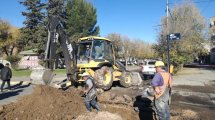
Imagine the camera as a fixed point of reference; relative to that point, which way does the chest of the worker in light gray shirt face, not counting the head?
to the viewer's left

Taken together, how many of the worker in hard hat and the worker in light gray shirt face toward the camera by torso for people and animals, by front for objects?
0

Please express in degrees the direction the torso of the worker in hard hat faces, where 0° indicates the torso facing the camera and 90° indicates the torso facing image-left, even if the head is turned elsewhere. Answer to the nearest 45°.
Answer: approximately 135°

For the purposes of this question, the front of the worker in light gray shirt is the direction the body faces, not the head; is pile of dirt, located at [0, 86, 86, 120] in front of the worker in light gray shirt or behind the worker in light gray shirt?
in front

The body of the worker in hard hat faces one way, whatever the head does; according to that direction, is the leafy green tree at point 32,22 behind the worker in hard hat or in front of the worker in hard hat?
in front

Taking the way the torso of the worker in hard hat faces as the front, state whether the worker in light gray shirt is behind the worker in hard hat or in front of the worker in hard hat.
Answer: in front
